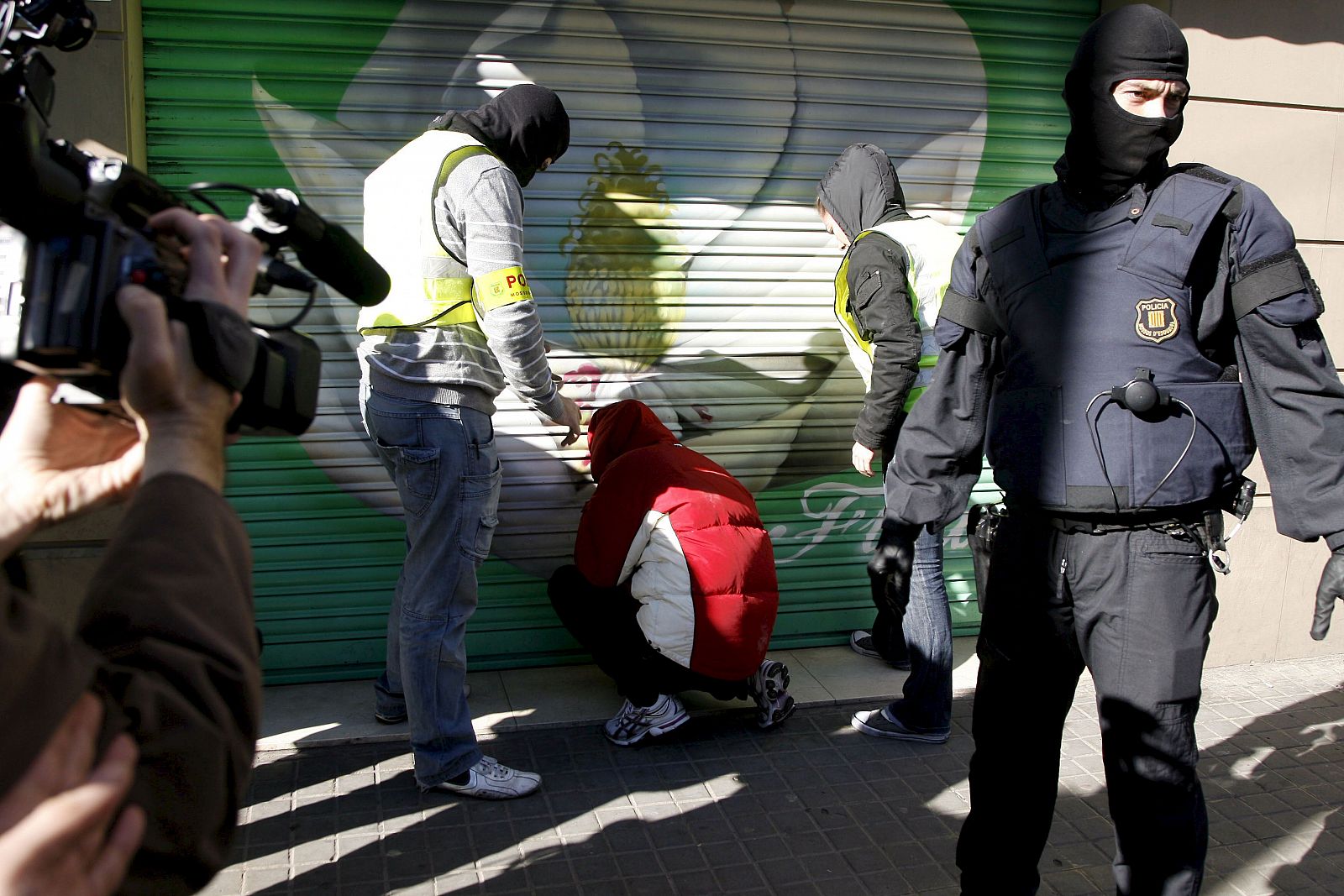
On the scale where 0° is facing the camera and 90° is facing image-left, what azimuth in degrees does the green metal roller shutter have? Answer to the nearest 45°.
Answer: approximately 0°

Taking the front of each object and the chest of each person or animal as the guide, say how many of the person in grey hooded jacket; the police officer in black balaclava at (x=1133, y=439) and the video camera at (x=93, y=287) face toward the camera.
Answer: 1

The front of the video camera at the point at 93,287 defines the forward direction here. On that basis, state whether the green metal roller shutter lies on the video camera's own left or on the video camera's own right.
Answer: on the video camera's own left

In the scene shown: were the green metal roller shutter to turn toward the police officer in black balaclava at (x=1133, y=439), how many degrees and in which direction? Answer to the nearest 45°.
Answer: approximately 45° to its left

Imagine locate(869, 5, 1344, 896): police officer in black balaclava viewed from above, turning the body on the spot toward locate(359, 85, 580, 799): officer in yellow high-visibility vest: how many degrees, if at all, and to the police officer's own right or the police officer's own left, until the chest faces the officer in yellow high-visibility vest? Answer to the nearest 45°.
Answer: approximately 90° to the police officer's own right

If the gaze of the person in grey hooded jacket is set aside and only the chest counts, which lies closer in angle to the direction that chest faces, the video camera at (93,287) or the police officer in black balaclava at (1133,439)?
the video camera

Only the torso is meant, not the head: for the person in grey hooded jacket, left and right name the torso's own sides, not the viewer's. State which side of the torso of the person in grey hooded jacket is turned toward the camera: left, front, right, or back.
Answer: left

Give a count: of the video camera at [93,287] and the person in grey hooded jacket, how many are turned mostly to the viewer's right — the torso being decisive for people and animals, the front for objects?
1

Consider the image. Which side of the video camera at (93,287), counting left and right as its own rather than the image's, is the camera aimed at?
right

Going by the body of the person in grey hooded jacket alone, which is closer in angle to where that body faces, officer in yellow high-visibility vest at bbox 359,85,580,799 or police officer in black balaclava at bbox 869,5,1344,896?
the officer in yellow high-visibility vest
